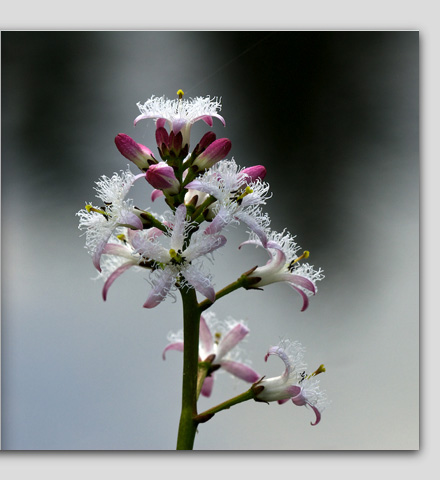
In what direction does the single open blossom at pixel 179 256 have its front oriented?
toward the camera

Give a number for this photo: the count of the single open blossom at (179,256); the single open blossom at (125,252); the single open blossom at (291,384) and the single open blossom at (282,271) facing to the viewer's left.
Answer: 1

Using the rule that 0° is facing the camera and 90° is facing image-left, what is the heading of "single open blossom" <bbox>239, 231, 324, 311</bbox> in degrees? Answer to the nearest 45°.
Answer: approximately 270°

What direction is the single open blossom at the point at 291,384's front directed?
to the viewer's right

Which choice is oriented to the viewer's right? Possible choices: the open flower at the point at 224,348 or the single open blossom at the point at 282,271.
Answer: the single open blossom

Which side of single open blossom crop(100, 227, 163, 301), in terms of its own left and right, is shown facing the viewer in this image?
left
